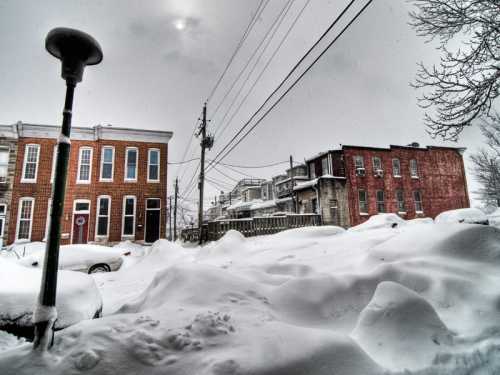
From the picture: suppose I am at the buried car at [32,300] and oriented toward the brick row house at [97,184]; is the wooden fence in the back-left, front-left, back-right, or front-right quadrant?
front-right

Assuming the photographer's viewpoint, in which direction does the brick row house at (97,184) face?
facing the viewer

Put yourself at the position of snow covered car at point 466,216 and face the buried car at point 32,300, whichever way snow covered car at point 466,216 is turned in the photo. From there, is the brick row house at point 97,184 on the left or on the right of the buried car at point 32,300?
right

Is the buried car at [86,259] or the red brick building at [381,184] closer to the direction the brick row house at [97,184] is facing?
the buried car

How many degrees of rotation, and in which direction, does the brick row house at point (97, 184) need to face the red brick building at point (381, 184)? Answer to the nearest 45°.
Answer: approximately 90° to its left

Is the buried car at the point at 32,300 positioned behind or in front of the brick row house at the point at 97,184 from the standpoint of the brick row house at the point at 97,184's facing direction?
in front

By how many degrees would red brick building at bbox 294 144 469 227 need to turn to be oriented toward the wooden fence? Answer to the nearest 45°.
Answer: approximately 180°
